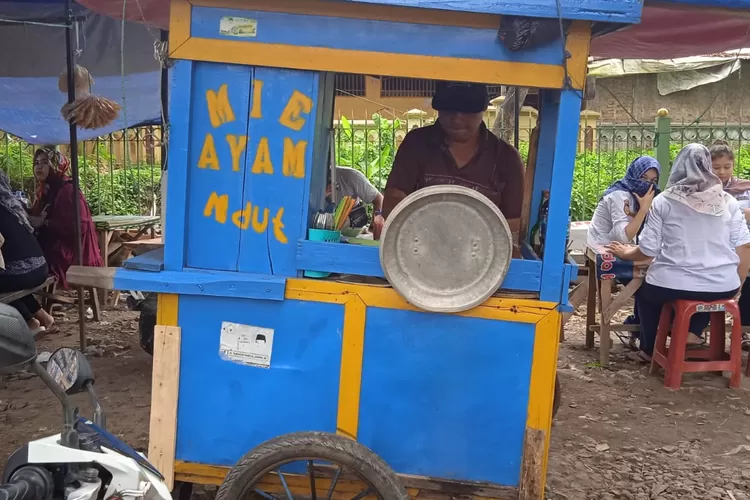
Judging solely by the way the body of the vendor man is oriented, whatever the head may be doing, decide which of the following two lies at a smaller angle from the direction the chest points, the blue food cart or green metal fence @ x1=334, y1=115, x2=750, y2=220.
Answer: the blue food cart

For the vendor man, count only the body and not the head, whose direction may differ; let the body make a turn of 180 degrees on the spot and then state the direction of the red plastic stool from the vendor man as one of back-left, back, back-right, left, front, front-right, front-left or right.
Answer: front-right

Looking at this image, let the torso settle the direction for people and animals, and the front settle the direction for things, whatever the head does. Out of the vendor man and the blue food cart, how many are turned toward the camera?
2

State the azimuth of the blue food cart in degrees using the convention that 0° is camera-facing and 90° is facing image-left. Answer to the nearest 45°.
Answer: approximately 0°

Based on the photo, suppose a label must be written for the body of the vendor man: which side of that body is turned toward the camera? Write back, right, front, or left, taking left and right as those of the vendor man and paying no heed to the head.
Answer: front

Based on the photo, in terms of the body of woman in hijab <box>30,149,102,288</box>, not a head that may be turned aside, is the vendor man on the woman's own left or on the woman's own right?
on the woman's own left
